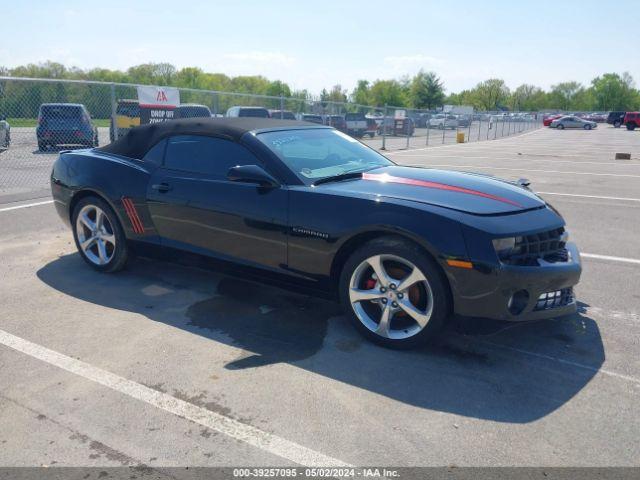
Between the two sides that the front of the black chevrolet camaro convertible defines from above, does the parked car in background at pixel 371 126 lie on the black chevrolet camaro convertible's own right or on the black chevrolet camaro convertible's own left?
on the black chevrolet camaro convertible's own left

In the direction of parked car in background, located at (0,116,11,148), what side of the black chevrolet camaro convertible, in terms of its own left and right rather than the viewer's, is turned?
back

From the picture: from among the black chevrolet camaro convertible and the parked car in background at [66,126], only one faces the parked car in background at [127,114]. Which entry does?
the parked car in background at [66,126]

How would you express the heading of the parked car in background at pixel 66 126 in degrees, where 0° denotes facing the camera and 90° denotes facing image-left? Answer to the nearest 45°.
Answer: approximately 225°

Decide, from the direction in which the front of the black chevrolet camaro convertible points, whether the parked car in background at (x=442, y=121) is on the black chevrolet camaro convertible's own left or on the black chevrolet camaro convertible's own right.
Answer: on the black chevrolet camaro convertible's own left

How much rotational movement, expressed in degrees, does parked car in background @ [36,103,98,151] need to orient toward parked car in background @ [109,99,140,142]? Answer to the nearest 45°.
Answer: approximately 90° to its right

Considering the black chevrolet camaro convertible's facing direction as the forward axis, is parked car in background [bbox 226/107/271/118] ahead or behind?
behind

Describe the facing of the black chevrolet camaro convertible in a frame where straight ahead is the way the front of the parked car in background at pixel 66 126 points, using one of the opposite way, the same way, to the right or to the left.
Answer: to the right

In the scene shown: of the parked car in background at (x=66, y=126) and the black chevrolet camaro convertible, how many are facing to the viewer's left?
0

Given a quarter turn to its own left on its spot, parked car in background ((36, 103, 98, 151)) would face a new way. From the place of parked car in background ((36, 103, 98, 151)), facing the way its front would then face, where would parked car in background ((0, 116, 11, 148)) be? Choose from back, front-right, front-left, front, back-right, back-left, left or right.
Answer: front

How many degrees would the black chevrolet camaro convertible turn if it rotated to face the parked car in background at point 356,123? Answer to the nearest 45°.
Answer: approximately 135° to its left

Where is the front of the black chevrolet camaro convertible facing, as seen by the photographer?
facing the viewer and to the right of the viewer
